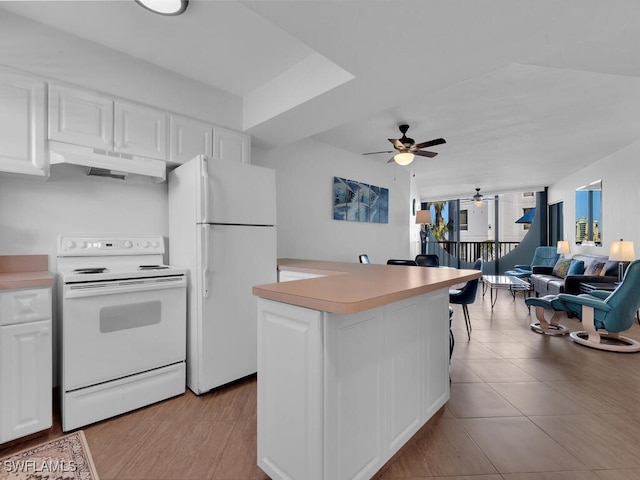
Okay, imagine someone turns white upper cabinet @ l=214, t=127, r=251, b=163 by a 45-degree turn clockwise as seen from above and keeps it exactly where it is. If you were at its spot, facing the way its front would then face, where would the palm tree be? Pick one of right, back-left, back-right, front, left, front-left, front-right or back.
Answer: back-left

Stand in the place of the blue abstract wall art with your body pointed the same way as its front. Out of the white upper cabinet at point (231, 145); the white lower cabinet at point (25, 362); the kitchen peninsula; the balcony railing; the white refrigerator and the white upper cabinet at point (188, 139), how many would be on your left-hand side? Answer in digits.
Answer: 1

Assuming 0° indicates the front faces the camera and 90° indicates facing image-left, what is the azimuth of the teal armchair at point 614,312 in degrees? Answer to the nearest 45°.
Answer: approximately 135°

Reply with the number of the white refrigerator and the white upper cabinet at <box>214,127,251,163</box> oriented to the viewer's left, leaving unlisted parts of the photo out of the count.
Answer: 0

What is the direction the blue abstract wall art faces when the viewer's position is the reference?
facing the viewer and to the right of the viewer

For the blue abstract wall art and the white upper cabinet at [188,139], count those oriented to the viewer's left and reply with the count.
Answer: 0

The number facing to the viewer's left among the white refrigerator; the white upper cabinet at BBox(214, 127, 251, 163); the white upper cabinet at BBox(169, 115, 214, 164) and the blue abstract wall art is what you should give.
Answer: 0

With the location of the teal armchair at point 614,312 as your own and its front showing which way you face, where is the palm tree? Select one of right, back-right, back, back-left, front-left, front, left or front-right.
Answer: front

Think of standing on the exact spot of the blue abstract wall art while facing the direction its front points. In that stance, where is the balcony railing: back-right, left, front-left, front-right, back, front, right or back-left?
left

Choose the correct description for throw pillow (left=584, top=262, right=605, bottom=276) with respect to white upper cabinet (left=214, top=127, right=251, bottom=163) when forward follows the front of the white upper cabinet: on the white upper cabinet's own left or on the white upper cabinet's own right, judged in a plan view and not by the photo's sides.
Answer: on the white upper cabinet's own left

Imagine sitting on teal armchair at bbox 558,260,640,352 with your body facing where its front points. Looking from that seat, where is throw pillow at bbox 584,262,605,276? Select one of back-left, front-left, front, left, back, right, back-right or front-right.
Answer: front-right
